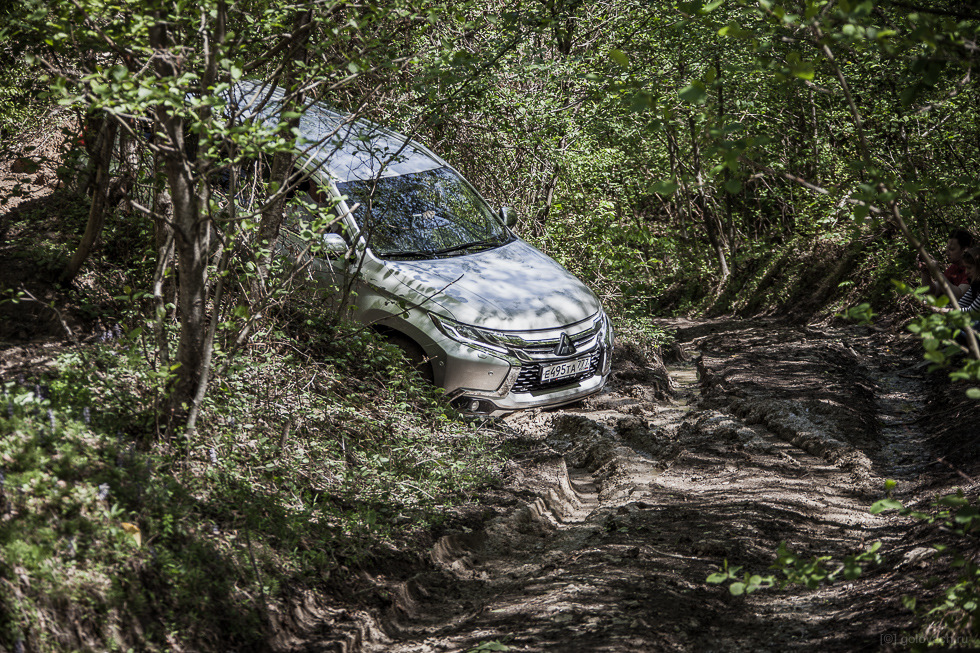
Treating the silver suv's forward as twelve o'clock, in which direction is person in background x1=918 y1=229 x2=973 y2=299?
The person in background is roughly at 10 o'clock from the silver suv.

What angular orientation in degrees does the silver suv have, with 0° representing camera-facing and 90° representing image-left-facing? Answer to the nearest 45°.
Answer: approximately 315°

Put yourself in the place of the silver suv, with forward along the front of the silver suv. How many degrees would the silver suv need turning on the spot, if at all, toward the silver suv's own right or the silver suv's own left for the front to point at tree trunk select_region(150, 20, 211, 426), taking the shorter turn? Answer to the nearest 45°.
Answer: approximately 90° to the silver suv's own right

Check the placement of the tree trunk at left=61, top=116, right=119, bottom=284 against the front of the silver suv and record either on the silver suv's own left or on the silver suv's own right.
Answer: on the silver suv's own right

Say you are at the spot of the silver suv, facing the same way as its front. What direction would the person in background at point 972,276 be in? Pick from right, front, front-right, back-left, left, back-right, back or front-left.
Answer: front-left

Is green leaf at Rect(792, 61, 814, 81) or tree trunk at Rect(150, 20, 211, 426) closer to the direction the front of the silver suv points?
the green leaf
